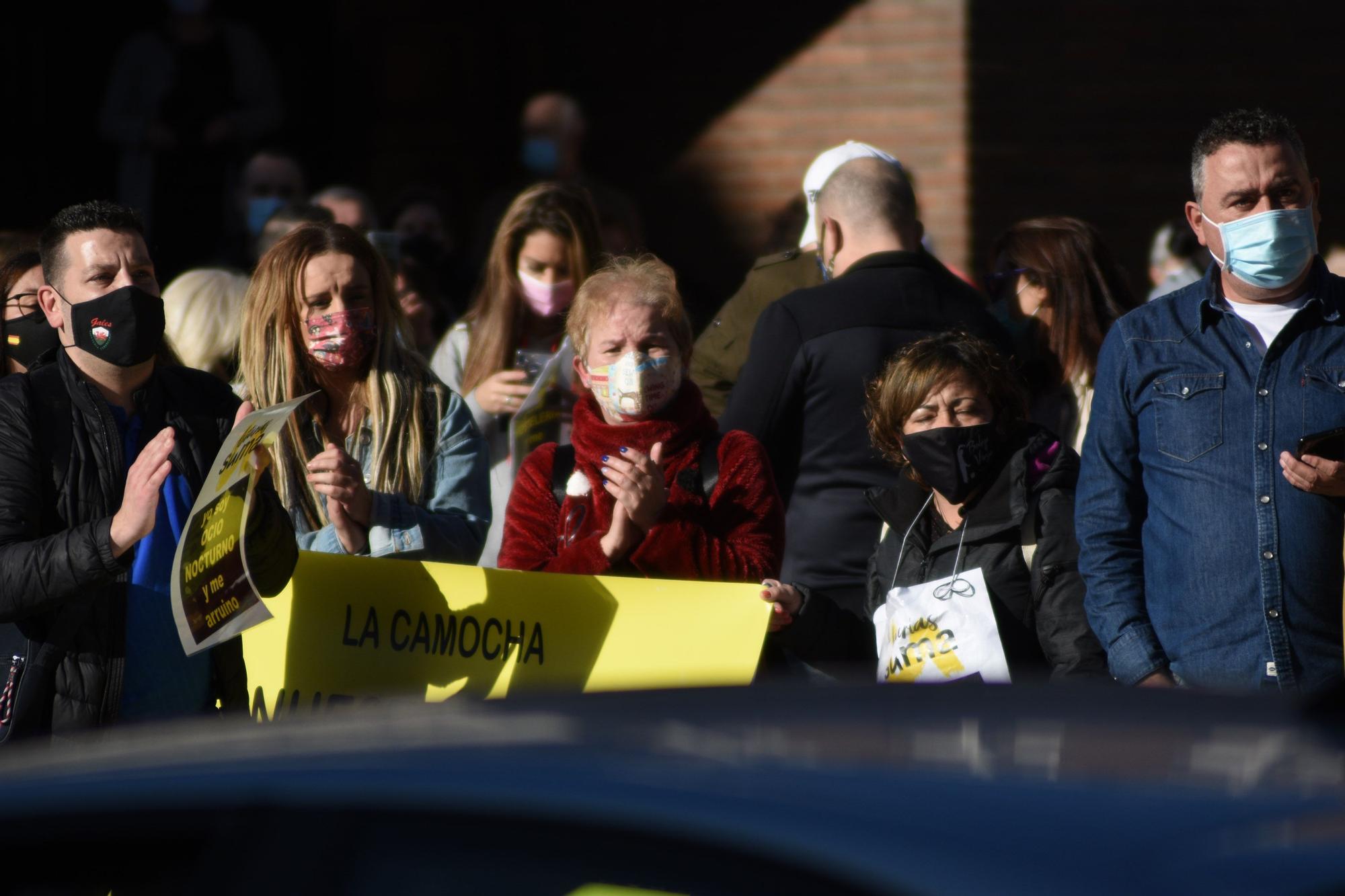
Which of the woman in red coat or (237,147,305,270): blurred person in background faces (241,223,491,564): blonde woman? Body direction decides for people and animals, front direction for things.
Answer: the blurred person in background

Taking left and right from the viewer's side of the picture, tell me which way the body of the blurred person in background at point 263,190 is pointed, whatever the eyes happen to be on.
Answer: facing the viewer

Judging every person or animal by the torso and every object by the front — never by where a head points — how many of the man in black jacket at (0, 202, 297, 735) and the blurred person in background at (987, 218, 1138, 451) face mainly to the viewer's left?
1

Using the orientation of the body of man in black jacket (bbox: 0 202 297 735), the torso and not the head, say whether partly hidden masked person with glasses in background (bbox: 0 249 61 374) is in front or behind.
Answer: behind

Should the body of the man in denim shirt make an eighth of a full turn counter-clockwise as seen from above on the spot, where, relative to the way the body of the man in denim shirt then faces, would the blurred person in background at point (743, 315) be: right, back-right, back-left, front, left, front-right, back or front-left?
back

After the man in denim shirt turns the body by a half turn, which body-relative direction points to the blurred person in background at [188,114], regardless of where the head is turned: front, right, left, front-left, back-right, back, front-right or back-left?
front-left

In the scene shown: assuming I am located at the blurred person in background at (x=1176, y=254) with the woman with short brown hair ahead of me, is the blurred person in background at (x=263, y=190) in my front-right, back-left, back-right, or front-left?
front-right

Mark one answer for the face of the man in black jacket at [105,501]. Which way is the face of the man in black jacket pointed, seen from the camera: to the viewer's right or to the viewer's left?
to the viewer's right

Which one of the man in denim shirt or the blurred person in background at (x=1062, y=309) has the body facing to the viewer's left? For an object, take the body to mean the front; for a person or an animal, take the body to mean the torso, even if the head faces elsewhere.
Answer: the blurred person in background

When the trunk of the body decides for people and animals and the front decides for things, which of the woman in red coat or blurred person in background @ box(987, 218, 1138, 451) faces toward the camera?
the woman in red coat

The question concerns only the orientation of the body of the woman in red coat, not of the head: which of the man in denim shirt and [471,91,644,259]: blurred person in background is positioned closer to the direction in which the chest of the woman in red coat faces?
the man in denim shirt

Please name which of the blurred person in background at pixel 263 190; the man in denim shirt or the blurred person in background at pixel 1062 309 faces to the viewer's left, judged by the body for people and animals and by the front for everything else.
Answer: the blurred person in background at pixel 1062 309

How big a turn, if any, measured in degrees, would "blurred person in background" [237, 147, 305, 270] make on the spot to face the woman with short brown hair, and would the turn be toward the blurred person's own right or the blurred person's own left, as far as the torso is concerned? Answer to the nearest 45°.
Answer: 0° — they already face them

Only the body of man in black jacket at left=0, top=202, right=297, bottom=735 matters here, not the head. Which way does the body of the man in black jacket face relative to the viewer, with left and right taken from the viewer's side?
facing the viewer and to the right of the viewer

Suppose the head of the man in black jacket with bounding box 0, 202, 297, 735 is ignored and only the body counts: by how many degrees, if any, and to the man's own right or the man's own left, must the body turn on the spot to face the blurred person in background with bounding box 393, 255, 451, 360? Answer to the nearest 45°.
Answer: approximately 90° to the man's own left

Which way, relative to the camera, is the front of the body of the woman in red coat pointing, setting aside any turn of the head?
toward the camera
